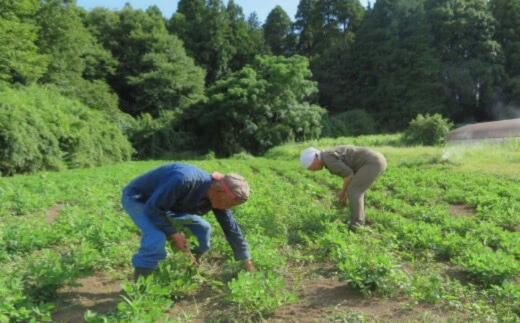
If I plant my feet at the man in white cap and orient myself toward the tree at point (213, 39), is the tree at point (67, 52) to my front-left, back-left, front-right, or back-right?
front-left

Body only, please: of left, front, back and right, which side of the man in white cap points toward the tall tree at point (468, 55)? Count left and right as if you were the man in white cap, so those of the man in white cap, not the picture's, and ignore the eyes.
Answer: right

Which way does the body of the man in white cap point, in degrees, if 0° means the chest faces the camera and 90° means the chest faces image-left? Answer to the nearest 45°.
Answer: approximately 90°

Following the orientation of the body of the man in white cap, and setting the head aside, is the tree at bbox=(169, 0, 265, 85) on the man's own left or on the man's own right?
on the man's own right

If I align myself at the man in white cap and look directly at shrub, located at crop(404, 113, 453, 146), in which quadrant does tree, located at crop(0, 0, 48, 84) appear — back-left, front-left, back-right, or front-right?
front-left

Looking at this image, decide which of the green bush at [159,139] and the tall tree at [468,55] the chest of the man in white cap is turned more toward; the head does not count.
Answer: the green bush

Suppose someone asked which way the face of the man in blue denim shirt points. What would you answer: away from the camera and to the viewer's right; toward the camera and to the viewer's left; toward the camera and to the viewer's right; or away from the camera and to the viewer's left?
toward the camera and to the viewer's right

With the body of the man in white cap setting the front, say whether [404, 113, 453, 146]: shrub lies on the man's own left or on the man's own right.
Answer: on the man's own right

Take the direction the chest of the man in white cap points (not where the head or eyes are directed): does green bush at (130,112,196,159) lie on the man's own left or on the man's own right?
on the man's own right

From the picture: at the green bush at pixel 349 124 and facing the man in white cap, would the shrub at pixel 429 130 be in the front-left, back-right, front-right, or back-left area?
front-left

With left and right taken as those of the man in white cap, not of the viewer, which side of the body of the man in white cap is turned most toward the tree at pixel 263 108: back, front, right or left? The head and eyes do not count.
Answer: right
